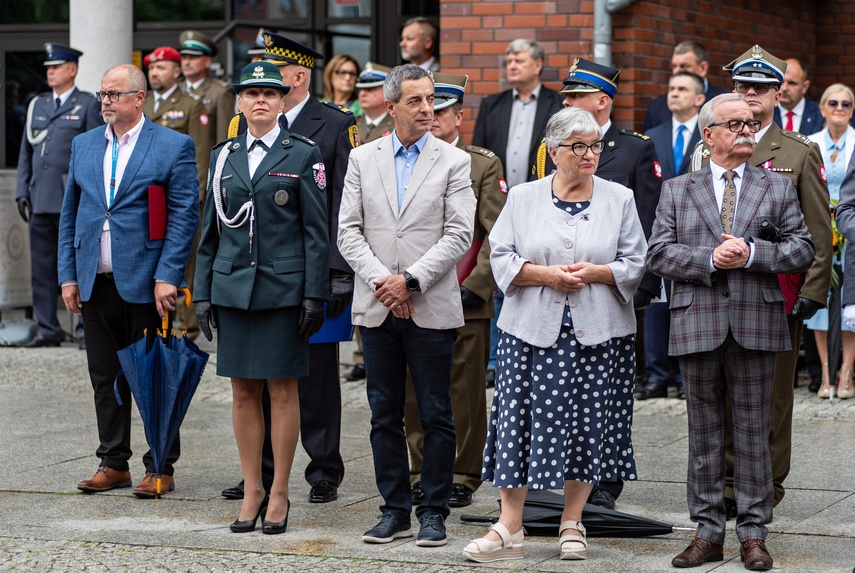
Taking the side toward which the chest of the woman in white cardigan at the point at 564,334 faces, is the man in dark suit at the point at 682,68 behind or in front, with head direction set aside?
behind

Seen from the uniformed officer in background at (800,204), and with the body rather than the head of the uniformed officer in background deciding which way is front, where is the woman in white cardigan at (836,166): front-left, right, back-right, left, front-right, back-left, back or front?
back

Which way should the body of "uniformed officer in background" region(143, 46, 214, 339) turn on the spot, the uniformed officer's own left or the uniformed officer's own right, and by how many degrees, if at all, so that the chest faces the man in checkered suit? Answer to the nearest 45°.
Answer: approximately 45° to the uniformed officer's own left

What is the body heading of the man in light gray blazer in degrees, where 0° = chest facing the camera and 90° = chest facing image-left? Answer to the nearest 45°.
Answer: approximately 0°

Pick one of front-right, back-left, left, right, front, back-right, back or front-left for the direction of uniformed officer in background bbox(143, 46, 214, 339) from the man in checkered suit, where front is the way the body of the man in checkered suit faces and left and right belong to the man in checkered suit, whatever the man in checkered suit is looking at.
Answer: back-right

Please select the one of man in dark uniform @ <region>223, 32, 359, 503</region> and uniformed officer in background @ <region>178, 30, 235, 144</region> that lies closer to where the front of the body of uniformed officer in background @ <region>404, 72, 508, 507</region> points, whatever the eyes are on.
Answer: the man in dark uniform

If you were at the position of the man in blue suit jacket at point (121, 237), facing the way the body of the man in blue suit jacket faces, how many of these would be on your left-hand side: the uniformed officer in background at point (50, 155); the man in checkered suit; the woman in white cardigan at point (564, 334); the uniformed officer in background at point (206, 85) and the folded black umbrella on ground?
3

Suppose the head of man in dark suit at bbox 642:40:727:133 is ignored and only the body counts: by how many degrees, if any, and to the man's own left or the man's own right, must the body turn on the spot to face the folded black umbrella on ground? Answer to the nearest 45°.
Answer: approximately 45° to the man's own left
